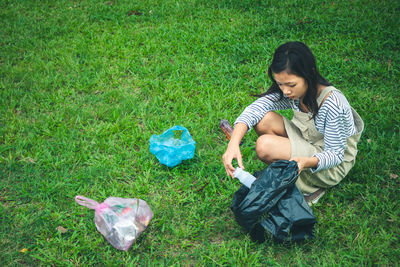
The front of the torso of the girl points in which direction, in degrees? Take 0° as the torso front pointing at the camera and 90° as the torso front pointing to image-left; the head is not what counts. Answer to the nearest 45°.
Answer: approximately 45°

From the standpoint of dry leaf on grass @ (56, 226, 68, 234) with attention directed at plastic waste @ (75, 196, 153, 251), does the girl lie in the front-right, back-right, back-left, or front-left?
front-left

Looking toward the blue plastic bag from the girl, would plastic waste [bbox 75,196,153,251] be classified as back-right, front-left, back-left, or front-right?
front-left

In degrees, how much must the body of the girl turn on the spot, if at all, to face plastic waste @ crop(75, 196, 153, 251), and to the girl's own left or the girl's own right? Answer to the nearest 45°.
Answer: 0° — they already face it

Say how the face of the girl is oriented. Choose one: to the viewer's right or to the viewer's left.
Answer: to the viewer's left

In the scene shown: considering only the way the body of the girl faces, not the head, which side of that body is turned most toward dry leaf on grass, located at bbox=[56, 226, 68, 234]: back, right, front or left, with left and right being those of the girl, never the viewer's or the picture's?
front

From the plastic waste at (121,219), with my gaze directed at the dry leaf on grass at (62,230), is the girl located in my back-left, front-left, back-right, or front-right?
back-right

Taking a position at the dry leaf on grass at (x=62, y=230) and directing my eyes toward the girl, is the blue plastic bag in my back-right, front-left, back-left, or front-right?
front-left

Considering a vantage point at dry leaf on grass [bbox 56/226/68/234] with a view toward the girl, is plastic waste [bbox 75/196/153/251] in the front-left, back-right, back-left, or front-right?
front-right

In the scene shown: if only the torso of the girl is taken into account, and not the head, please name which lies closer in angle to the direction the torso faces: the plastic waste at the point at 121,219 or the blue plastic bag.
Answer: the plastic waste

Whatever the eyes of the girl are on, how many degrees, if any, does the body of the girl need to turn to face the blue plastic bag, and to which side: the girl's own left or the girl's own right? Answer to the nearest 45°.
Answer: approximately 45° to the girl's own right
